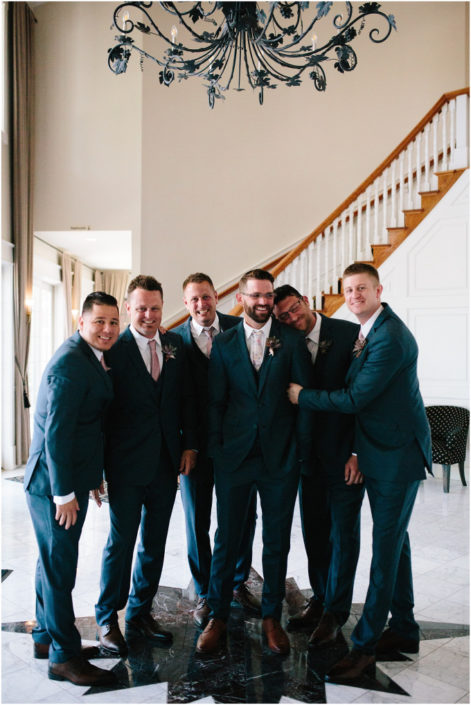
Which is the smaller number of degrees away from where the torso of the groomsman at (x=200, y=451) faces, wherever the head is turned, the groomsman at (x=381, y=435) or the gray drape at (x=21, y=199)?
the groomsman

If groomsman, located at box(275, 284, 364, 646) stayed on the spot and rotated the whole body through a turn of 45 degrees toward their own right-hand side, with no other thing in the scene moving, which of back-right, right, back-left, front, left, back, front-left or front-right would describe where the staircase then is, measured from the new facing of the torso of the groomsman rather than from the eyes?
right

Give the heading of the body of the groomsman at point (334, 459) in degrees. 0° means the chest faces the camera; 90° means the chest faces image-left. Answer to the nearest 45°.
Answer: approximately 45°

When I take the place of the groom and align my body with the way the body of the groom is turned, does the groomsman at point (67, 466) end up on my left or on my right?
on my right

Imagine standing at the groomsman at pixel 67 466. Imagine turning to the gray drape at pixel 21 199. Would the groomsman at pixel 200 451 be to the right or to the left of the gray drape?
right

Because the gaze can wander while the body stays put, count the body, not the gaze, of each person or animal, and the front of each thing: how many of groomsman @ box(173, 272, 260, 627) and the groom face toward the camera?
2

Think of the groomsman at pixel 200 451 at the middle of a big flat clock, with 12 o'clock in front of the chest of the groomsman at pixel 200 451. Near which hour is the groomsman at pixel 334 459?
the groomsman at pixel 334 459 is roughly at 10 o'clock from the groomsman at pixel 200 451.
